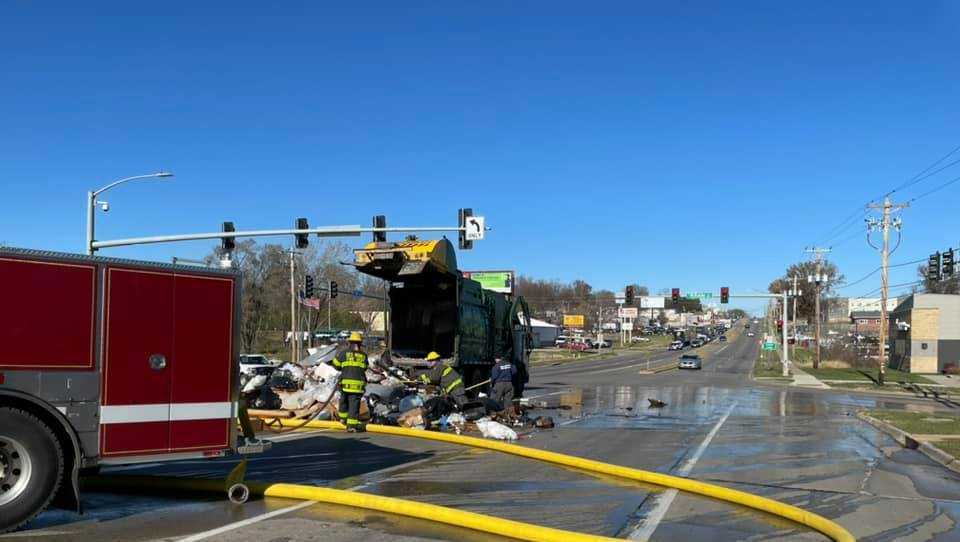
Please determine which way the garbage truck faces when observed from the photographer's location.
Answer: facing away from the viewer and to the right of the viewer

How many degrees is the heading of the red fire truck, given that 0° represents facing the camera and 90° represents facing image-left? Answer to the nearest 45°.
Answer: approximately 45°

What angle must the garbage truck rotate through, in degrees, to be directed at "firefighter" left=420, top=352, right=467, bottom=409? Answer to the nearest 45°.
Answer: approximately 135° to its right

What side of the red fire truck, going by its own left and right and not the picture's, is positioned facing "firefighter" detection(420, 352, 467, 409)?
back

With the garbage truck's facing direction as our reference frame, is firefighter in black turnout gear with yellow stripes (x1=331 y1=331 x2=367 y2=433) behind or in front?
behind

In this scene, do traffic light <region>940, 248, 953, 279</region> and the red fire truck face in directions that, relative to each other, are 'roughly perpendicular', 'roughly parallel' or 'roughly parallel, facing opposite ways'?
roughly perpendicular
